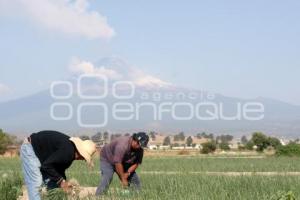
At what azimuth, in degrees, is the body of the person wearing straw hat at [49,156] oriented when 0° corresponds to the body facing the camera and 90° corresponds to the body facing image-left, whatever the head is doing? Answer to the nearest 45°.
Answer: approximately 270°

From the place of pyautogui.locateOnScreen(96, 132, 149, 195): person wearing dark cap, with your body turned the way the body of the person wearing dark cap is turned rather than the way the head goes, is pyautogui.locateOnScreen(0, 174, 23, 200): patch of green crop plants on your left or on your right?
on your right

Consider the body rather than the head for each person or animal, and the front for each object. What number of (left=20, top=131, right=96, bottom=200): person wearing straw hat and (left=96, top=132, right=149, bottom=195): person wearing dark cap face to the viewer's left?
0

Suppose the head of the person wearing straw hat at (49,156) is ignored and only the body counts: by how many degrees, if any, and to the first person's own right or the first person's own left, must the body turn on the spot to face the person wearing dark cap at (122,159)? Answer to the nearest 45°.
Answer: approximately 45° to the first person's own left

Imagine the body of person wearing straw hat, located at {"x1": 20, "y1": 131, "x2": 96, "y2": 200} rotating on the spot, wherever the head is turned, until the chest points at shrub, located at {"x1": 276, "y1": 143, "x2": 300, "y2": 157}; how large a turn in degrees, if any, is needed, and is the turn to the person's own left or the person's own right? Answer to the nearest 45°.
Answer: approximately 45° to the person's own left

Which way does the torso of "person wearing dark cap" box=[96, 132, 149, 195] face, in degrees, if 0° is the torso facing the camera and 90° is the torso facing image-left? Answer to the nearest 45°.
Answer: approximately 315°
